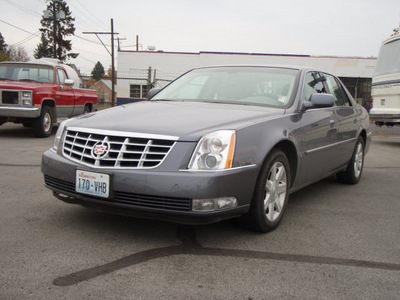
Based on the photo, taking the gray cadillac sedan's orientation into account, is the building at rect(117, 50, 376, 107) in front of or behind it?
behind

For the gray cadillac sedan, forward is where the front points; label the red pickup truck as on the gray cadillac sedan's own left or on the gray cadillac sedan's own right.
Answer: on the gray cadillac sedan's own right

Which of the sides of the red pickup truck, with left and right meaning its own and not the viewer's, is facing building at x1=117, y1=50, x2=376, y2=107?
back

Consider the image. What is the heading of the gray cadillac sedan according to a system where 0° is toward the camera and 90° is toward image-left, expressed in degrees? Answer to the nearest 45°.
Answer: approximately 45°

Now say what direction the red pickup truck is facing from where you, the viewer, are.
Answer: facing the viewer and to the left of the viewer

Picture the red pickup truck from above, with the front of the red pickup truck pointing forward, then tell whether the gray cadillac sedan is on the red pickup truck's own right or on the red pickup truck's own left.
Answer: on the red pickup truck's own left

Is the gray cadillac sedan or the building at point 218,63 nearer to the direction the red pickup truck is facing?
the gray cadillac sedan
